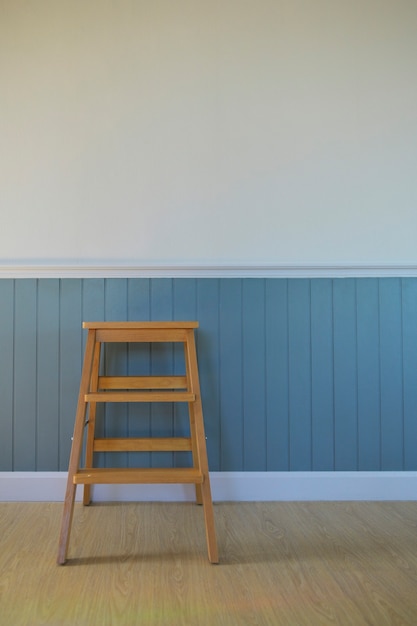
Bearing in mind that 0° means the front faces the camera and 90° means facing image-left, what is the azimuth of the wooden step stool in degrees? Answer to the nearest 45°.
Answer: approximately 0°
